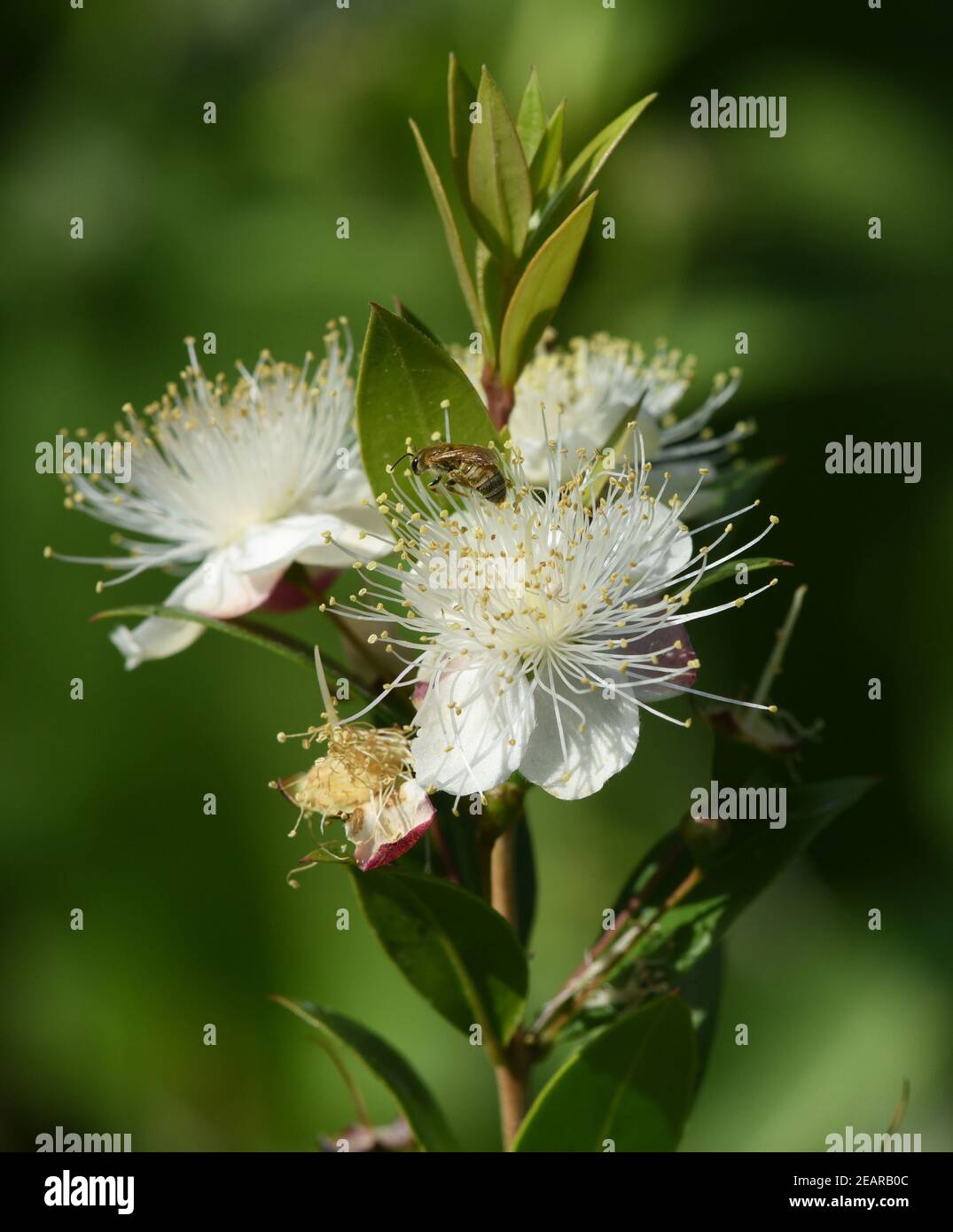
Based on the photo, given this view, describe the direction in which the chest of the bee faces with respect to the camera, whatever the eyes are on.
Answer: to the viewer's left
